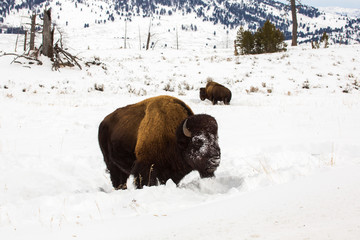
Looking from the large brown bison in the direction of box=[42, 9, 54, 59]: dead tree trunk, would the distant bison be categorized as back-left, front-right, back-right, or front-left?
front-right

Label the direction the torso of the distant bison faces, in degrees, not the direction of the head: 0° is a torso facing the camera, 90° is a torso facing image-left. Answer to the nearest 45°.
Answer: approximately 90°

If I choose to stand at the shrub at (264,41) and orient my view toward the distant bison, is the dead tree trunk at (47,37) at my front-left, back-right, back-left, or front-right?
front-right

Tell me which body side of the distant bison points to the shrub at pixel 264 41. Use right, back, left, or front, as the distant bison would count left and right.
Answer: right

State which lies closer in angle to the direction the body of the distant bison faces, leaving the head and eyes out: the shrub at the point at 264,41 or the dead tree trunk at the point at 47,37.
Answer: the dead tree trunk

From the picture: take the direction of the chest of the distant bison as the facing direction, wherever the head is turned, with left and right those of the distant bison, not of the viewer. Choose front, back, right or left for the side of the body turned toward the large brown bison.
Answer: left

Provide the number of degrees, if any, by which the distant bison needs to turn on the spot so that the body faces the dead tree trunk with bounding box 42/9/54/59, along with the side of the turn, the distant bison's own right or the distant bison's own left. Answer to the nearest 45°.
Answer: approximately 45° to the distant bison's own right
